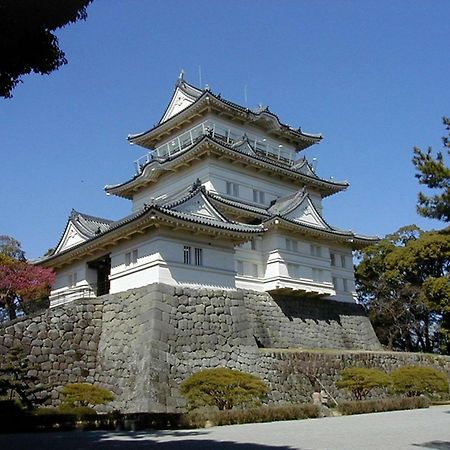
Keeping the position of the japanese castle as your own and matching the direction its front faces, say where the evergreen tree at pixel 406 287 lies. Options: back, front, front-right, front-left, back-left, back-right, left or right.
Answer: back

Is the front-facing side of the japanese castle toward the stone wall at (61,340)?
yes

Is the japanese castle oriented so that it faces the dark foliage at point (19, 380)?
yes

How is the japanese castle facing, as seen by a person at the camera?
facing the viewer and to the left of the viewer
